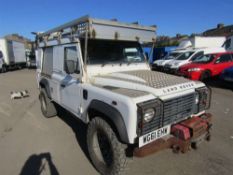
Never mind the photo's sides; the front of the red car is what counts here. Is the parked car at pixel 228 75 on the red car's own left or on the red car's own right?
on the red car's own left

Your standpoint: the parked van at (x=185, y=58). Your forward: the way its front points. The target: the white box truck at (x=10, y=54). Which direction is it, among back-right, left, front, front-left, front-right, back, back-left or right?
front-right

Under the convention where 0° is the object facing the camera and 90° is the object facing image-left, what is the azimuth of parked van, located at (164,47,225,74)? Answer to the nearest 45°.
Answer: approximately 45°

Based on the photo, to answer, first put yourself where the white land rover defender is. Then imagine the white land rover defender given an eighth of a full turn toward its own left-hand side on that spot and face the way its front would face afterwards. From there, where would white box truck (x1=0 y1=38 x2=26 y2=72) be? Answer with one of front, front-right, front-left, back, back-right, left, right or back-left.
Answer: back-left

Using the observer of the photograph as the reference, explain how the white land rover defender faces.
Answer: facing the viewer and to the right of the viewer

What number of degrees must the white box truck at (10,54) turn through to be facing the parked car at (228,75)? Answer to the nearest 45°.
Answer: approximately 90° to its left

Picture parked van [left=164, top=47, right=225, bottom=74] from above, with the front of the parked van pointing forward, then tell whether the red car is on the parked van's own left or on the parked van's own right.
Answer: on the parked van's own left

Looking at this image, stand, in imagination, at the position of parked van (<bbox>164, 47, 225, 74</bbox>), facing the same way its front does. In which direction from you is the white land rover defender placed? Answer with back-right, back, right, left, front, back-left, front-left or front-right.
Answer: front-left

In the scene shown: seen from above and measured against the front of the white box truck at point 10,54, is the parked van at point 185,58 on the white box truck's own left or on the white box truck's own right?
on the white box truck's own left

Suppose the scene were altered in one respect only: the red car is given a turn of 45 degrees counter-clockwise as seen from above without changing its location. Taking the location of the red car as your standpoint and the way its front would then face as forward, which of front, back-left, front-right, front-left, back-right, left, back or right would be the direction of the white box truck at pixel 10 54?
right

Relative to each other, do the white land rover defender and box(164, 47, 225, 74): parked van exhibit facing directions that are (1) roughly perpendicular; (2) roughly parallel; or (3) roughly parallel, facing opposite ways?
roughly perpendicular

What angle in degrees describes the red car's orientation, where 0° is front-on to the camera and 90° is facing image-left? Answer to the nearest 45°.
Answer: approximately 45°
